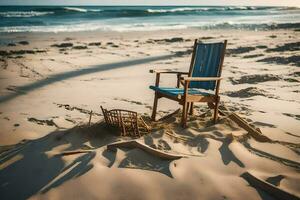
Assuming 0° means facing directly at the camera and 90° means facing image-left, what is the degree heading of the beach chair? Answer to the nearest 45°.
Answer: approximately 45°

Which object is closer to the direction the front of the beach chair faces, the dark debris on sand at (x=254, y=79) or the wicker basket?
the wicker basket

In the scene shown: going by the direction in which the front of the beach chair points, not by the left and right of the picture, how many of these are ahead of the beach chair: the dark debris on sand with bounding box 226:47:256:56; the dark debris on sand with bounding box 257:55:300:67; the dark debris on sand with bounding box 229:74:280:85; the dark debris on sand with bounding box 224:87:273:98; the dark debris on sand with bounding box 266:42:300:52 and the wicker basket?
1

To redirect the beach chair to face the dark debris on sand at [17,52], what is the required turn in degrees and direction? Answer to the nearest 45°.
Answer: approximately 90° to its right

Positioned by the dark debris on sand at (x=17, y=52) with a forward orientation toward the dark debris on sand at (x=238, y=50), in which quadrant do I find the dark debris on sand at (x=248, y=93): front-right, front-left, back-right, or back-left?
front-right

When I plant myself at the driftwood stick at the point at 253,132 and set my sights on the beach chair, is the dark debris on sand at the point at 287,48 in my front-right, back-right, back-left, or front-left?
front-right

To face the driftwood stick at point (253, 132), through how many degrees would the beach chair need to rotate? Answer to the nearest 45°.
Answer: approximately 90° to its left

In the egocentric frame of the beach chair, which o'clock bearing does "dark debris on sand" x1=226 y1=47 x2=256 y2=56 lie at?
The dark debris on sand is roughly at 5 o'clock from the beach chair.

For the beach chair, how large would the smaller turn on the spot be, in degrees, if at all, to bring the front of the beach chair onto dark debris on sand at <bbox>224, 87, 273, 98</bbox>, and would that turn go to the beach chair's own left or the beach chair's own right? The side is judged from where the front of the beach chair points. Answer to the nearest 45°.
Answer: approximately 180°

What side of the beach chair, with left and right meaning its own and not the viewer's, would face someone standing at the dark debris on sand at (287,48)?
back

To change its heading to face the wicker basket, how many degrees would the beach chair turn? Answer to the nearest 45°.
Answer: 0° — it already faces it

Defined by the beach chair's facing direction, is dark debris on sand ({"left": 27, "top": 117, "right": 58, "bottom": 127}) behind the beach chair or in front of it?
in front

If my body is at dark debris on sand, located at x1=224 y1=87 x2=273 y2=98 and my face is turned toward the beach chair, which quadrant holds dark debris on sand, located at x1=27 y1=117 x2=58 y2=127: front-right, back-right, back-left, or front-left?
front-right
